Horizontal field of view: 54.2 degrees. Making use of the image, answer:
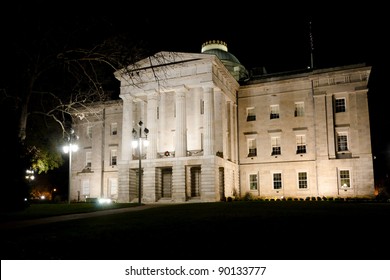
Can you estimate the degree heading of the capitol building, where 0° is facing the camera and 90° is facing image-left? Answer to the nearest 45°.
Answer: approximately 45°
